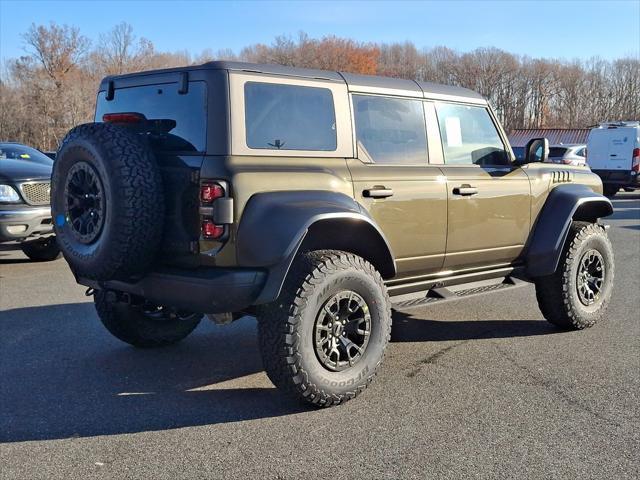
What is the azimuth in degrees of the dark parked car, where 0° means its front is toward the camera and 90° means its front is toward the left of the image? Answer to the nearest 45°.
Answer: approximately 315°

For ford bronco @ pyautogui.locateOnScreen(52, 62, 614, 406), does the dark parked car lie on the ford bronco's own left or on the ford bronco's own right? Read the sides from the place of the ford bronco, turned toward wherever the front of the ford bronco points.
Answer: on the ford bronco's own left

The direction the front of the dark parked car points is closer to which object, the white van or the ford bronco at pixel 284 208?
the ford bronco

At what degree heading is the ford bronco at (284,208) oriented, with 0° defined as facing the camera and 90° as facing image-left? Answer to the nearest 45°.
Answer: approximately 225°

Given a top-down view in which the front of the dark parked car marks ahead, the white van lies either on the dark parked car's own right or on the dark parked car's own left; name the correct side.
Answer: on the dark parked car's own left

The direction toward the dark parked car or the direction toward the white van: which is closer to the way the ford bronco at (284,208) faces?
the white van
